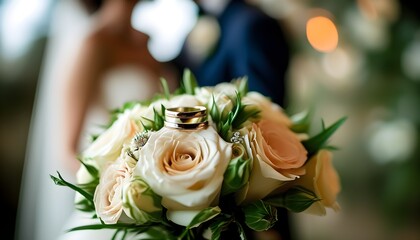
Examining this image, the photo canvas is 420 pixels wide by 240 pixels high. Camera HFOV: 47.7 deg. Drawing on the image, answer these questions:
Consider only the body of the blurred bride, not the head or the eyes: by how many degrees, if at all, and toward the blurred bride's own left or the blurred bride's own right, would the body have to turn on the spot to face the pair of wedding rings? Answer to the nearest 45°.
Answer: approximately 45° to the blurred bride's own right

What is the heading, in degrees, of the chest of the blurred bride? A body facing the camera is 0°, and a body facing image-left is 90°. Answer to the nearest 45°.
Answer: approximately 315°
